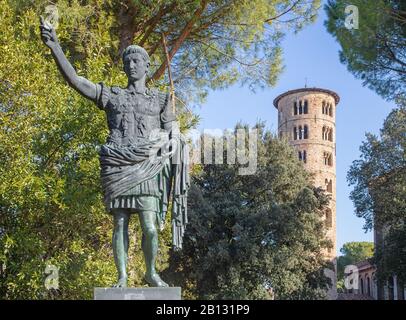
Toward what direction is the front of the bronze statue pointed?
toward the camera
